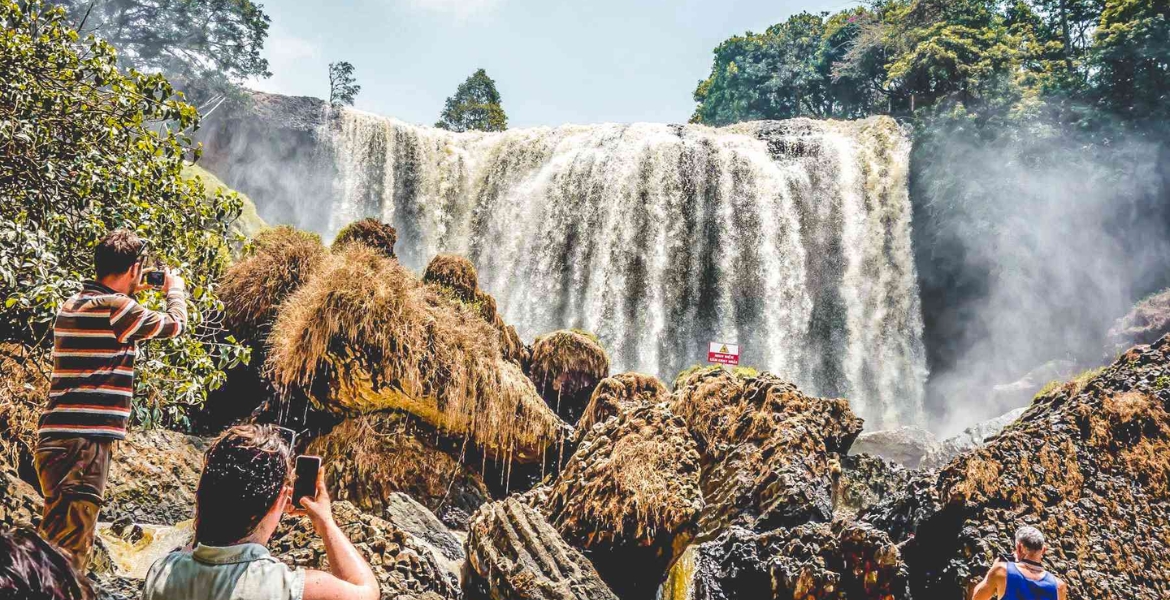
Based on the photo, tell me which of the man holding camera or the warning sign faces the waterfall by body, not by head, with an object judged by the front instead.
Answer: the man holding camera

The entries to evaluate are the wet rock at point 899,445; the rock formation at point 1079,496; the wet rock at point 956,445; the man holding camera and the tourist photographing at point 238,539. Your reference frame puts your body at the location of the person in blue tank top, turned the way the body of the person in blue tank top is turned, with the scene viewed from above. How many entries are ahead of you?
3

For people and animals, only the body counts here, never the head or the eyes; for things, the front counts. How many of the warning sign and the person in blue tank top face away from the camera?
1

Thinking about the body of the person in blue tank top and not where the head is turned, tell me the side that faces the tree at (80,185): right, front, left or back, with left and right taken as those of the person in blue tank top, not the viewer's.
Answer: left

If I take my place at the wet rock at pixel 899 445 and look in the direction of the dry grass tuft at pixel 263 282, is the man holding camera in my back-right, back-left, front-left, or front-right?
front-left

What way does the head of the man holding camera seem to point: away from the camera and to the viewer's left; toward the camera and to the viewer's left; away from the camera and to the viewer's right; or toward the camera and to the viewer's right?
away from the camera and to the viewer's right

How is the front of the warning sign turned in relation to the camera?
facing the viewer

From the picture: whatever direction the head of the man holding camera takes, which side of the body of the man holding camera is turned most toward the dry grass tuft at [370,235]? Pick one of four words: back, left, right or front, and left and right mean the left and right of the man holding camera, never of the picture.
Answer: front

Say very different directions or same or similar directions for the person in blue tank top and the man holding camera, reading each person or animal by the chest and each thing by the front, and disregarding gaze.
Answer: same or similar directions

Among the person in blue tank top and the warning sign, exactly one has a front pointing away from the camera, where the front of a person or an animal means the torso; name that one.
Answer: the person in blue tank top

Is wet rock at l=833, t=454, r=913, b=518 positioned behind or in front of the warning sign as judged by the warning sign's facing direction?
in front

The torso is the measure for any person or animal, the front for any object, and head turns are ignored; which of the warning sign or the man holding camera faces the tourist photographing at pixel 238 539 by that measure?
the warning sign

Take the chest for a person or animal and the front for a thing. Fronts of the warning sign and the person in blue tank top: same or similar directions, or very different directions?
very different directions

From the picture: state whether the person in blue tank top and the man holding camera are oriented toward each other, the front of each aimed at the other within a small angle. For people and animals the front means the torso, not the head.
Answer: no

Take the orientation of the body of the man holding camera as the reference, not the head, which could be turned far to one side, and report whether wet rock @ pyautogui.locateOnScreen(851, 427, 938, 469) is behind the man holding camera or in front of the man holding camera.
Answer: in front

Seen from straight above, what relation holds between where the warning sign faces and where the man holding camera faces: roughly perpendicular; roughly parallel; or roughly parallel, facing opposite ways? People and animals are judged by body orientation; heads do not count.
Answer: roughly parallel, facing opposite ways

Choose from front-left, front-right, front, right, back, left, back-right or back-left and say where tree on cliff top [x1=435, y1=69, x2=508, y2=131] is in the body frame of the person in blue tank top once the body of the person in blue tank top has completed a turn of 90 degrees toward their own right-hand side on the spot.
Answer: back-left

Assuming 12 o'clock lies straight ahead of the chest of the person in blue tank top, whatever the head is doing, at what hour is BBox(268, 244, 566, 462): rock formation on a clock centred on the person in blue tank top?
The rock formation is roughly at 9 o'clock from the person in blue tank top.

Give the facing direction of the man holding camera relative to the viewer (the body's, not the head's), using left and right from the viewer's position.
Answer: facing away from the viewer and to the right of the viewer

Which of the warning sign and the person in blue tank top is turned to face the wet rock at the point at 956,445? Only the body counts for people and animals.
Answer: the person in blue tank top

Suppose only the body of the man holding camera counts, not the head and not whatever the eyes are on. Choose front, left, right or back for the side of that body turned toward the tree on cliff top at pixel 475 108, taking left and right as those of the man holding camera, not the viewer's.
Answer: front

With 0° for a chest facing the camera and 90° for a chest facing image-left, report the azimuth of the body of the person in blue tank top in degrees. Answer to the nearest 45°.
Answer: approximately 180°

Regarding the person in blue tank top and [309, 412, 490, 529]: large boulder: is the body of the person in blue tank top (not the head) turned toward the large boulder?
no
